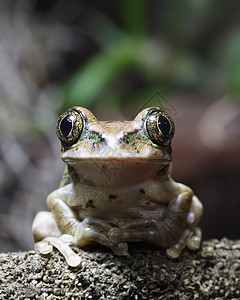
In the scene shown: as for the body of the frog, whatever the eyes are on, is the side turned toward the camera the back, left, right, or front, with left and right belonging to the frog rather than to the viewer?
front
